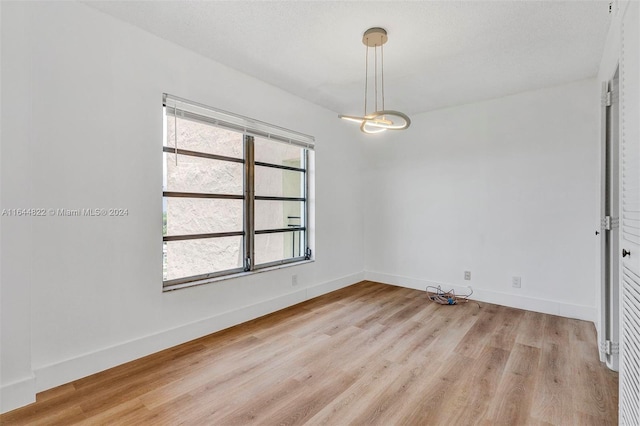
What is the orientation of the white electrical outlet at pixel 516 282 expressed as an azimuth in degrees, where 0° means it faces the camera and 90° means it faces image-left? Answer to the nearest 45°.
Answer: approximately 0°

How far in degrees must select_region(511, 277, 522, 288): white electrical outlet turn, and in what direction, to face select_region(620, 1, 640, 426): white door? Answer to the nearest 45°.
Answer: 0° — it already faces it

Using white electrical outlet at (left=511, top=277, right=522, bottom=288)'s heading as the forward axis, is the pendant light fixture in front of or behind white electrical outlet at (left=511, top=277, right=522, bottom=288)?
in front
